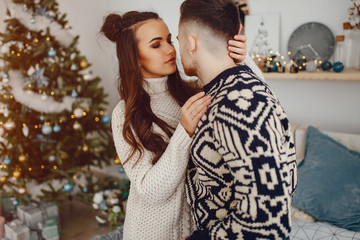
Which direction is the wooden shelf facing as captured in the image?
toward the camera

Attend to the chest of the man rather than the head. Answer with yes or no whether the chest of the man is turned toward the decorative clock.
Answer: no

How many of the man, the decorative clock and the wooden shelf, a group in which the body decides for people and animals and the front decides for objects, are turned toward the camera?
2

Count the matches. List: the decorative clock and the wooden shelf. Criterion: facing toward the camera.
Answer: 2

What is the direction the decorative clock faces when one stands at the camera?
facing the viewer

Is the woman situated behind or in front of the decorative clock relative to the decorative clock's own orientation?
in front

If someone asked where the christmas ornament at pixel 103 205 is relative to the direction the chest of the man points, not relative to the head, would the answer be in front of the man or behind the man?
in front

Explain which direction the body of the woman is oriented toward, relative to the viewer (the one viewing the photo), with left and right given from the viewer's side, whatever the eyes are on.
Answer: facing the viewer and to the right of the viewer

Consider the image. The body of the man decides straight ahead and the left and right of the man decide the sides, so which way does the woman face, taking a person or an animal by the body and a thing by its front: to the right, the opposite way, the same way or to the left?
the opposite way

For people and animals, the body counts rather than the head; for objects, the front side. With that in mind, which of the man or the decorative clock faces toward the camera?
the decorative clock

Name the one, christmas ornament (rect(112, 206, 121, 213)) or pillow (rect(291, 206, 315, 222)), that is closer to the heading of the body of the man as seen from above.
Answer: the christmas ornament

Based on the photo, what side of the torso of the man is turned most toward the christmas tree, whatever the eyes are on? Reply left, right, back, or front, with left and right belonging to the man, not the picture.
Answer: front

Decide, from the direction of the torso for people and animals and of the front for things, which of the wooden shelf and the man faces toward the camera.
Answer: the wooden shelf

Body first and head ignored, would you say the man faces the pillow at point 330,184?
no

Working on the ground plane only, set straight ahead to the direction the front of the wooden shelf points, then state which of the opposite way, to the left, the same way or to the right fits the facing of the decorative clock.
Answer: the same way

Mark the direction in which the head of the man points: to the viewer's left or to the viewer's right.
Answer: to the viewer's left

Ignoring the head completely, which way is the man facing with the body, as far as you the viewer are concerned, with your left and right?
facing away from the viewer and to the left of the viewer
